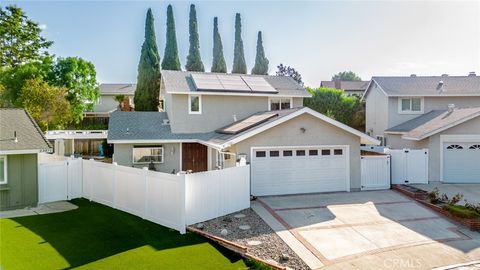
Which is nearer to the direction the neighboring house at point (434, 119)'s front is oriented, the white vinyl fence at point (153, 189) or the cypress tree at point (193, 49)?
the white vinyl fence

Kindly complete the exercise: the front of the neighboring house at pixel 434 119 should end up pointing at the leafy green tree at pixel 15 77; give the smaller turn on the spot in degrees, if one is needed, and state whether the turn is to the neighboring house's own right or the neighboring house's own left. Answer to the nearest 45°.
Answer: approximately 90° to the neighboring house's own right

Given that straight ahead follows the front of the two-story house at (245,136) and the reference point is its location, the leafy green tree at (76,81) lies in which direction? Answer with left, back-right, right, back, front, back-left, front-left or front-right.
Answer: back-right

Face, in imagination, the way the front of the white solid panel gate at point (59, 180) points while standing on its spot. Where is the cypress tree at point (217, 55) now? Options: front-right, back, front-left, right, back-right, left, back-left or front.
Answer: back-left

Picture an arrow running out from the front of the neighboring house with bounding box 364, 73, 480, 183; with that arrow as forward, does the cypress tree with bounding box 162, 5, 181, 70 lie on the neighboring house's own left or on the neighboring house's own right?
on the neighboring house's own right

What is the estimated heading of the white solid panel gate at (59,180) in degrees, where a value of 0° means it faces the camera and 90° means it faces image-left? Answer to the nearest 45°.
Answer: approximately 0°

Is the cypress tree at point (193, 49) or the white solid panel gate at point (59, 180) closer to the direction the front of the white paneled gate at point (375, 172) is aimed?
the white solid panel gate

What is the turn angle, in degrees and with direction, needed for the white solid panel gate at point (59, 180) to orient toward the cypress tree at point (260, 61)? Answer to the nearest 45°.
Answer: approximately 135° to its left

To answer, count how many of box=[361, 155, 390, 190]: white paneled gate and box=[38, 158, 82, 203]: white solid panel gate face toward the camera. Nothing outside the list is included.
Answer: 2

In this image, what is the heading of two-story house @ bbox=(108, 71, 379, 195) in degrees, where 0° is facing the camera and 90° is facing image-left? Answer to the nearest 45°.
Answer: approximately 0°

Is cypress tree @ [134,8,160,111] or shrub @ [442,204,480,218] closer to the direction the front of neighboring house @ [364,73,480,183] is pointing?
the shrub
